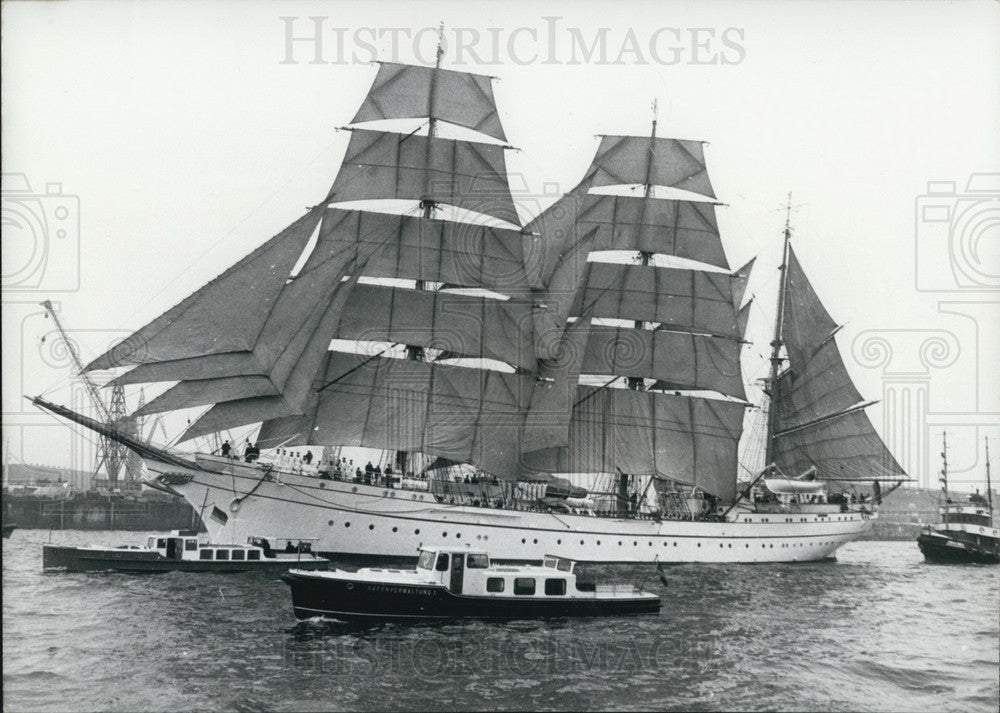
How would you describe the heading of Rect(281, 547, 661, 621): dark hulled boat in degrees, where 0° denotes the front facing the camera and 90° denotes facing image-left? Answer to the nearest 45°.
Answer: approximately 90°

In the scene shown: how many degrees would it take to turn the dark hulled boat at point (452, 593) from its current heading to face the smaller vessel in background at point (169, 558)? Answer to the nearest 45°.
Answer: approximately 45° to its right
